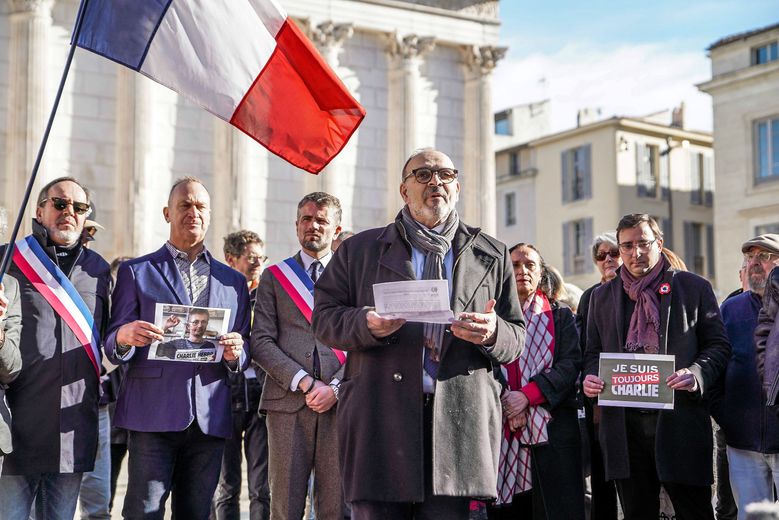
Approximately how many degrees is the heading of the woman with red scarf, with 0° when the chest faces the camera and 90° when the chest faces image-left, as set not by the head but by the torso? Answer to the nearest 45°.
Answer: approximately 45°

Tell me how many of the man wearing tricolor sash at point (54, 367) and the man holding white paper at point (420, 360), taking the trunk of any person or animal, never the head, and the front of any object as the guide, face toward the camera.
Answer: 2

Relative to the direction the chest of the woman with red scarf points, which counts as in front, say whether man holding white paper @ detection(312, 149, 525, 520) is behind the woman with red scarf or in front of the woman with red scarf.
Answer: in front

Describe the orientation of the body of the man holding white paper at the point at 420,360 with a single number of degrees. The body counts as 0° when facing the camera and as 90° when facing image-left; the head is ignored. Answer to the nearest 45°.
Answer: approximately 0°

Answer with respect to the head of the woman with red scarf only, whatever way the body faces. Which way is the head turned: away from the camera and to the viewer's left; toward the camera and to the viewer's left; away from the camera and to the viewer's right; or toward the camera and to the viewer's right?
toward the camera and to the viewer's left

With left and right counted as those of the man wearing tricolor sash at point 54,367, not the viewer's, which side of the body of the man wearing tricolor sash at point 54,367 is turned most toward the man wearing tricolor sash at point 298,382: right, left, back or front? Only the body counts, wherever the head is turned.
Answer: left

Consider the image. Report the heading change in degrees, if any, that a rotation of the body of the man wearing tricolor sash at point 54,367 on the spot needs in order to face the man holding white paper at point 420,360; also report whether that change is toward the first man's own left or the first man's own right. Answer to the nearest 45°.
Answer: approximately 45° to the first man's own left

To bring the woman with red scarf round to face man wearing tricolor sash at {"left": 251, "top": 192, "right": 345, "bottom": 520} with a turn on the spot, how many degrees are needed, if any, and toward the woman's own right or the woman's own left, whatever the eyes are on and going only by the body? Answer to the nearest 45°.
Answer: approximately 45° to the woman's own right

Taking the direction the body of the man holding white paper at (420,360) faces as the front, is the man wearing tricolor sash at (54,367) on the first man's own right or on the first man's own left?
on the first man's own right

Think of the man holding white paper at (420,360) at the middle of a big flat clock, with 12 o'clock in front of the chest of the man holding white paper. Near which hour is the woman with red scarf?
The woman with red scarf is roughly at 7 o'clock from the man holding white paper.
